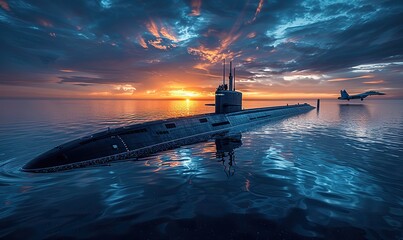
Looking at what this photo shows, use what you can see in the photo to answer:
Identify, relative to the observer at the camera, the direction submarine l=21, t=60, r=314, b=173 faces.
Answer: facing the viewer and to the left of the viewer
